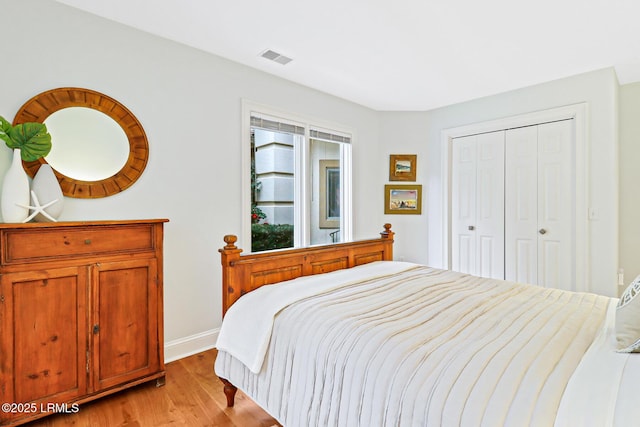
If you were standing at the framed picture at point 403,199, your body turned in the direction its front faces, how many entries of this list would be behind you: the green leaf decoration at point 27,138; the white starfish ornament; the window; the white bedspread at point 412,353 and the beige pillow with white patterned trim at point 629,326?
0

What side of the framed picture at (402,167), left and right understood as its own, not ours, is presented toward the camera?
front

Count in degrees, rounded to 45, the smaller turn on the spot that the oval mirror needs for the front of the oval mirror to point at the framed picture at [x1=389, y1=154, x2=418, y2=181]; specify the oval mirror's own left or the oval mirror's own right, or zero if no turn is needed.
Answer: approximately 90° to the oval mirror's own left

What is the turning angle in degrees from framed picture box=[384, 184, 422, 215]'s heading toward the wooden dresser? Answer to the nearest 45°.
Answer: approximately 45° to its right

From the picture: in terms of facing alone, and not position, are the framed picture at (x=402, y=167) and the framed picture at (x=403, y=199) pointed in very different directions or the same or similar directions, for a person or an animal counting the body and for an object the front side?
same or similar directions

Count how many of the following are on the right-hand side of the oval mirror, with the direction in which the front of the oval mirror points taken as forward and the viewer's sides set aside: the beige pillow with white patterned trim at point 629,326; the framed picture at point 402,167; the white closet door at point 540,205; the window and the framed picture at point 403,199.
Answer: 0

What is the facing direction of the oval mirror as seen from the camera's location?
facing the viewer

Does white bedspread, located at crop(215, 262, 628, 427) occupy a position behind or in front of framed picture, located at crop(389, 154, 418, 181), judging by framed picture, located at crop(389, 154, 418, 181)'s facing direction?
in front

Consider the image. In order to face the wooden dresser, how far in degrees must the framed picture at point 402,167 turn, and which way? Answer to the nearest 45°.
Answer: approximately 45° to its right

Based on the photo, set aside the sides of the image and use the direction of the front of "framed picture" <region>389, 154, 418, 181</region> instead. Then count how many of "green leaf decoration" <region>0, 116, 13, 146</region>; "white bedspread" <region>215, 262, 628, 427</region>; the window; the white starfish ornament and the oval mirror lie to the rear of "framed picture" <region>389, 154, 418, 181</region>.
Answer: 0

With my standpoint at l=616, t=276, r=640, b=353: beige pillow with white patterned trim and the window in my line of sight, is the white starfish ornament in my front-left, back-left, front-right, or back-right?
front-left

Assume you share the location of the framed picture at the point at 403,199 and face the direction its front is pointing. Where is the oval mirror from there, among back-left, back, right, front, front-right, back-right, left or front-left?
front-right

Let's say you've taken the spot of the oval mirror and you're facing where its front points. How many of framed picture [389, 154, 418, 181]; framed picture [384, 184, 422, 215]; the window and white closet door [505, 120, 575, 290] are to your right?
0
